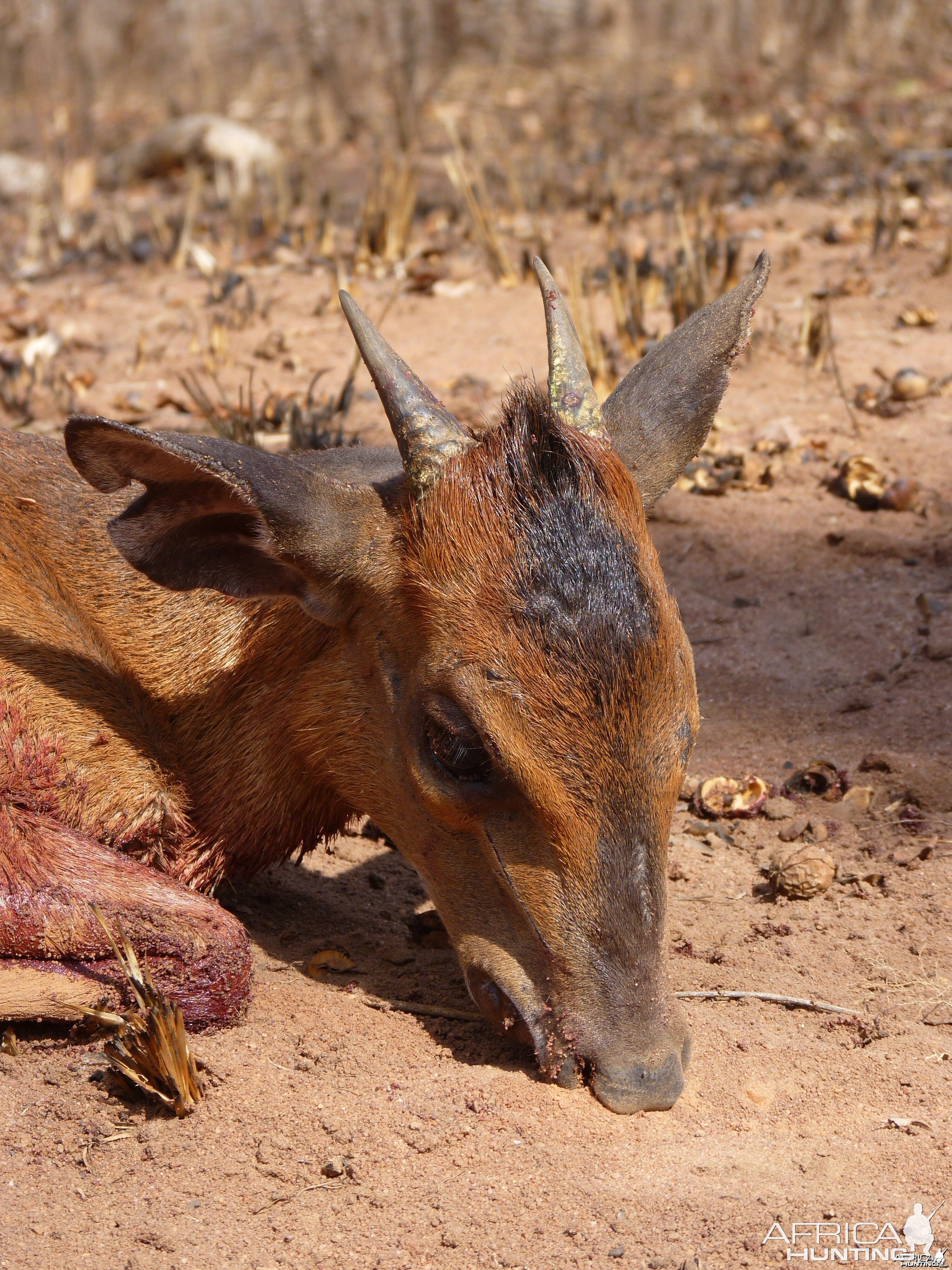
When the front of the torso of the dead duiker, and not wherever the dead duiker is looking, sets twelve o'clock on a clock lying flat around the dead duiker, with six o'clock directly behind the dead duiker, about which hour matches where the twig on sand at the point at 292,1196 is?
The twig on sand is roughly at 2 o'clock from the dead duiker.

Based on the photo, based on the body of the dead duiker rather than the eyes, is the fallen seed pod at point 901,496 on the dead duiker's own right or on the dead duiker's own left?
on the dead duiker's own left

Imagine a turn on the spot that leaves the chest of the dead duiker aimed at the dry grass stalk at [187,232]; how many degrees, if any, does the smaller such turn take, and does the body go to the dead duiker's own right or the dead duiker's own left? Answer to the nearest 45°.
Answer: approximately 135° to the dead duiker's own left

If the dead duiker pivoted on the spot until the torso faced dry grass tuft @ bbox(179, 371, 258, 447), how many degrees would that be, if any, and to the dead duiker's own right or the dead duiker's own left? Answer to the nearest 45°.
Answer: approximately 135° to the dead duiker's own left

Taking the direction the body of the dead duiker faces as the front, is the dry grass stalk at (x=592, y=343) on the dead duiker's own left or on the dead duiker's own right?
on the dead duiker's own left

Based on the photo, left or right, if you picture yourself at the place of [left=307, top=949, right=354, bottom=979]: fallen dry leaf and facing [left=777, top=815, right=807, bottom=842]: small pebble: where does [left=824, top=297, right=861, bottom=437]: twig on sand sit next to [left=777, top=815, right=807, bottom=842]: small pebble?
left

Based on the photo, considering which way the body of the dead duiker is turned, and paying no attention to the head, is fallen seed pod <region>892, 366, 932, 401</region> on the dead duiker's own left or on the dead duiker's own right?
on the dead duiker's own left

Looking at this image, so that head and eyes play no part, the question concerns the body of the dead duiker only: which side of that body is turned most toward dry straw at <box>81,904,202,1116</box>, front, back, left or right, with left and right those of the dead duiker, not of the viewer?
right

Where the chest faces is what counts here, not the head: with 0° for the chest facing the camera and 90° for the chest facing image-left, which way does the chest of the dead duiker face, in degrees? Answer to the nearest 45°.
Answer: approximately 315°
